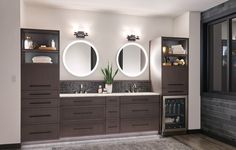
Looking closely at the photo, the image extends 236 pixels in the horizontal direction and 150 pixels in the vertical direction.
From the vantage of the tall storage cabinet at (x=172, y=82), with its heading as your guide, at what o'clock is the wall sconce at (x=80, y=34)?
The wall sconce is roughly at 4 o'clock from the tall storage cabinet.

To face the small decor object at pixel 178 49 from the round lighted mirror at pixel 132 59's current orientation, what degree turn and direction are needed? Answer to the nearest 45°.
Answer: approximately 90° to its left

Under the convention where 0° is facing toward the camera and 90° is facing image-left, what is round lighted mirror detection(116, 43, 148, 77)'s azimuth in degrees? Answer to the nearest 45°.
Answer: approximately 0°

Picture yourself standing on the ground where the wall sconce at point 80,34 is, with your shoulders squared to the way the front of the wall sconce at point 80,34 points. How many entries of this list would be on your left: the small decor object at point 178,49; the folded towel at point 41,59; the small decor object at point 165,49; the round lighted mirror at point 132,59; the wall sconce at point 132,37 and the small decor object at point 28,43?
4

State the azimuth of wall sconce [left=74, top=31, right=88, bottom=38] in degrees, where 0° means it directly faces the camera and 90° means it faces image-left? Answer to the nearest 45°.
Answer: approximately 0°

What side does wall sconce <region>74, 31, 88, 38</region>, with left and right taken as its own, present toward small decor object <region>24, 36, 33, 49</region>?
right

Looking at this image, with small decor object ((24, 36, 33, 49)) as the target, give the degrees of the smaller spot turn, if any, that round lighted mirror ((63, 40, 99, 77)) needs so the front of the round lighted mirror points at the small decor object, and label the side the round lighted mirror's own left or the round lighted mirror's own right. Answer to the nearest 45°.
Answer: approximately 45° to the round lighted mirror's own right

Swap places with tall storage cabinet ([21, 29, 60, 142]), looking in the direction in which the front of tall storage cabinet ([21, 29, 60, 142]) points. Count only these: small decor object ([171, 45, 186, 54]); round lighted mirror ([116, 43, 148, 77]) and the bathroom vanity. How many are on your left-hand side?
3
